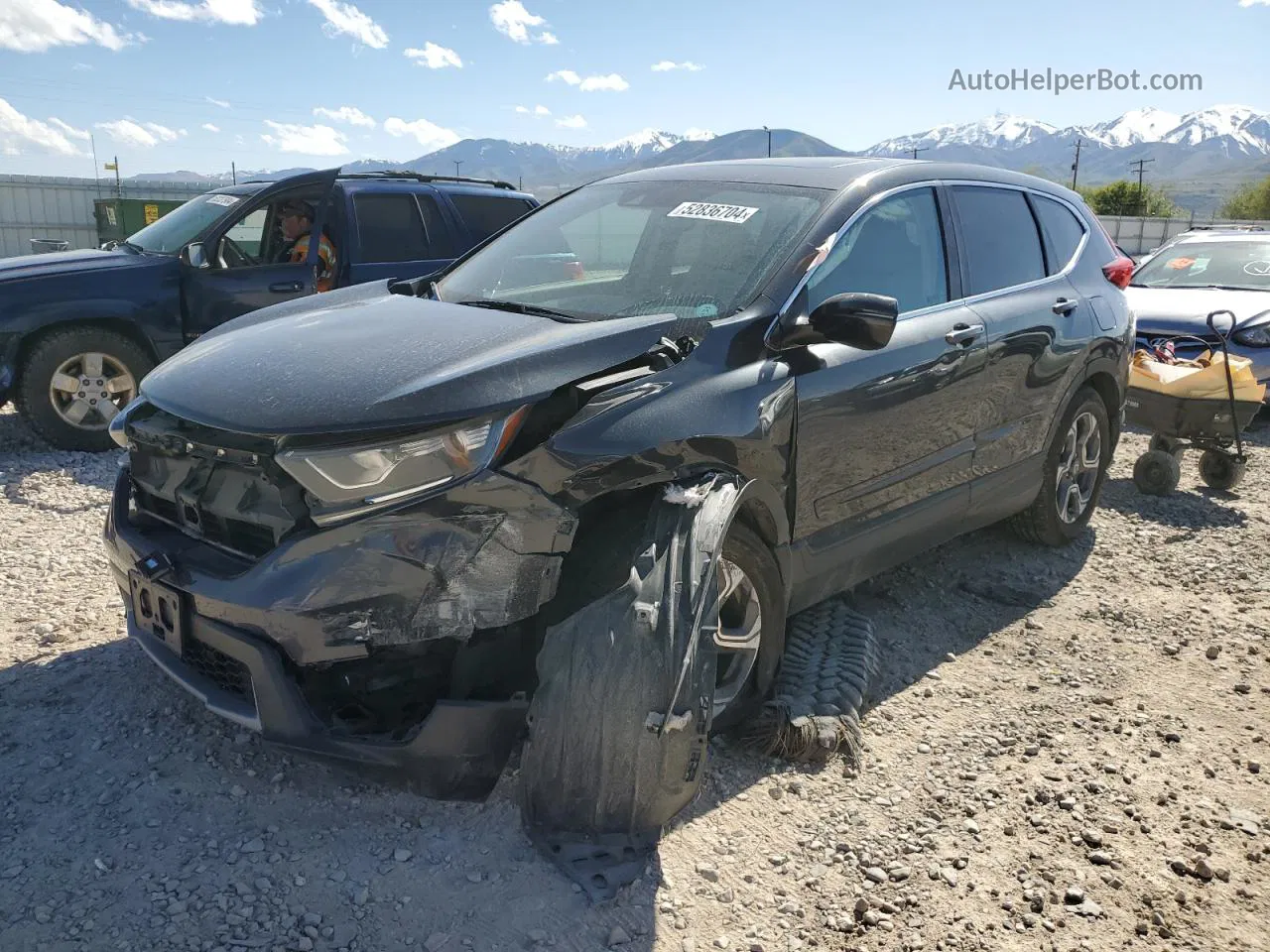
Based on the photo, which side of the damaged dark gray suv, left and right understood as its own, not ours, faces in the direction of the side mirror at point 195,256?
right

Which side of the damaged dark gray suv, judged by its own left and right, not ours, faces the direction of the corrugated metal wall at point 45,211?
right

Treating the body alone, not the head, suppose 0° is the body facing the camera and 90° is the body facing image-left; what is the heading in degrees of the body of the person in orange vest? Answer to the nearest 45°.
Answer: approximately 90°

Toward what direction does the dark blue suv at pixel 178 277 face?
to the viewer's left

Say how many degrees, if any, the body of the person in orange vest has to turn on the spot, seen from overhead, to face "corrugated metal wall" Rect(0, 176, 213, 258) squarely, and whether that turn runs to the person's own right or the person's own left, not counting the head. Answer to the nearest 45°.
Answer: approximately 90° to the person's own right

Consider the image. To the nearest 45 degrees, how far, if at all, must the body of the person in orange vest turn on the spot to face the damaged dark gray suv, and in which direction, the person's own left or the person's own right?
approximately 90° to the person's own left

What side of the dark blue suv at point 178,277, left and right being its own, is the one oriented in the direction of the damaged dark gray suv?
left

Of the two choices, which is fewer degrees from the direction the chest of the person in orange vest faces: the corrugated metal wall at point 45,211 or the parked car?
the corrugated metal wall

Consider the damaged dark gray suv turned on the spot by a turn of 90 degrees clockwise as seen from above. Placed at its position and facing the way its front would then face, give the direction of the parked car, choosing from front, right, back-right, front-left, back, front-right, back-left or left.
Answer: right

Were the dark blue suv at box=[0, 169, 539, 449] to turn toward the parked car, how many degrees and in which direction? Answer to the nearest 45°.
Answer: approximately 180°
